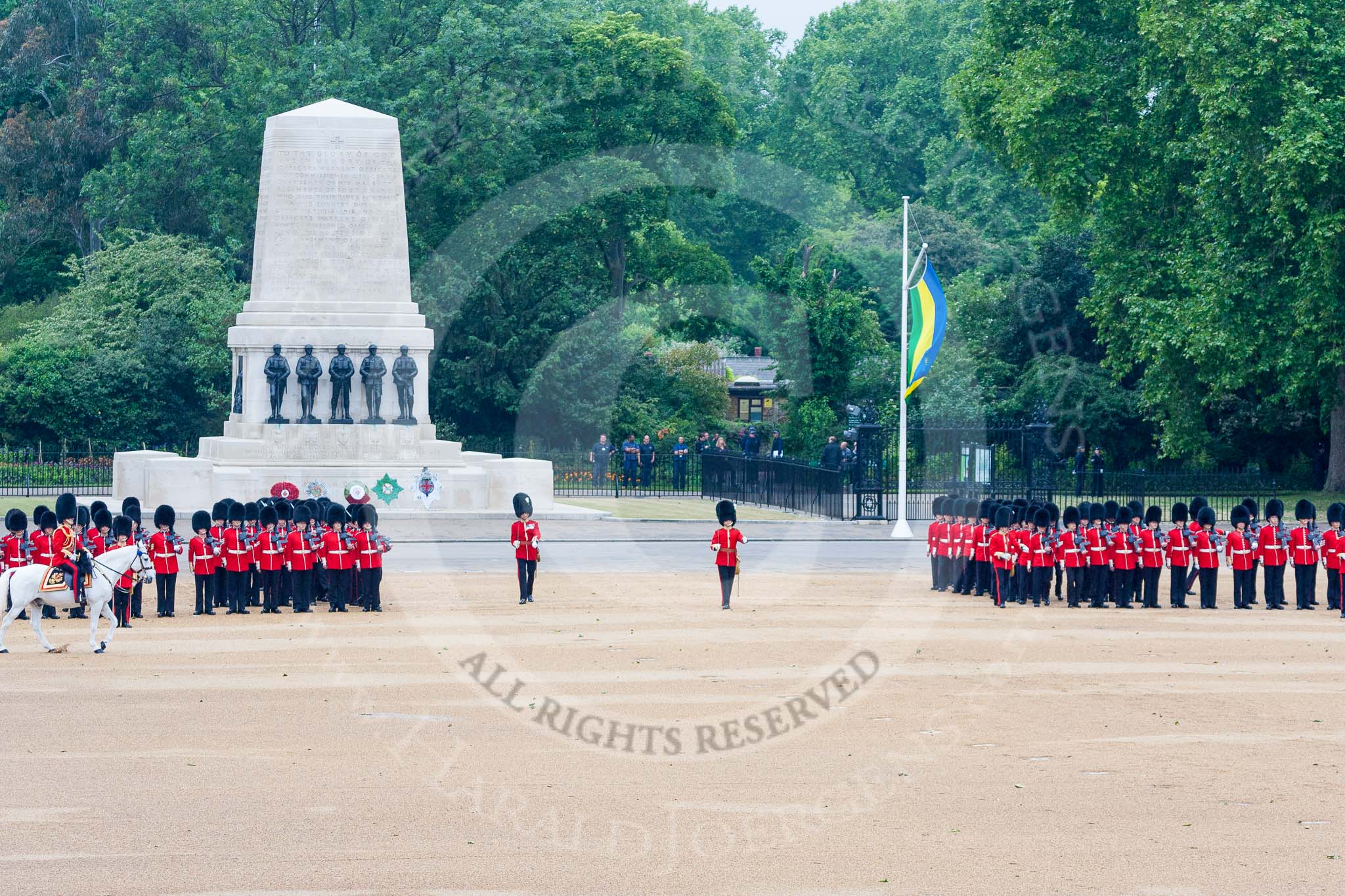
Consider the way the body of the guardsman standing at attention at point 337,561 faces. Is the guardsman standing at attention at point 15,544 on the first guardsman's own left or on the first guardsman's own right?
on the first guardsman's own right

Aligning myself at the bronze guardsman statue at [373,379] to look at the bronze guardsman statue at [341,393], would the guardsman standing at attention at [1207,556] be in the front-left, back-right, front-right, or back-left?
back-left

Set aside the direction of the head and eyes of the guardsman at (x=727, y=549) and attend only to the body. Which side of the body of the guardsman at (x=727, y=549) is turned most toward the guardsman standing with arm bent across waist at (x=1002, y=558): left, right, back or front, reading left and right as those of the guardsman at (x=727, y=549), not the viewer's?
left

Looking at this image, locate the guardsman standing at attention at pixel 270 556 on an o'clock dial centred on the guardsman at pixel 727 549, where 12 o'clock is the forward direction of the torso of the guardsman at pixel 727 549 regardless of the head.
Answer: the guardsman standing at attention at pixel 270 556 is roughly at 3 o'clock from the guardsman at pixel 727 549.

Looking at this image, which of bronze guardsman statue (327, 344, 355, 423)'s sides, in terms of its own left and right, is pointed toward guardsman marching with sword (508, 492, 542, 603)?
front

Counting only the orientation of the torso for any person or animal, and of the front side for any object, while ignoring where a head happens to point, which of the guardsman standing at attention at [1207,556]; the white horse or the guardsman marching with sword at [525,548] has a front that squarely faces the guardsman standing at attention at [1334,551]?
the white horse

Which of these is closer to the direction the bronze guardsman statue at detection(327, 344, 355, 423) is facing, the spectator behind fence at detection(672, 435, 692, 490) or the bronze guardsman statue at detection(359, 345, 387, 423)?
the bronze guardsman statue

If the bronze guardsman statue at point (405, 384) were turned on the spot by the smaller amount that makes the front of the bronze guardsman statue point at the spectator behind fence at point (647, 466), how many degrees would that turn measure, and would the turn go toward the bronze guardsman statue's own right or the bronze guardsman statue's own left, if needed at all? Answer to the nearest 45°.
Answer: approximately 135° to the bronze guardsman statue's own left

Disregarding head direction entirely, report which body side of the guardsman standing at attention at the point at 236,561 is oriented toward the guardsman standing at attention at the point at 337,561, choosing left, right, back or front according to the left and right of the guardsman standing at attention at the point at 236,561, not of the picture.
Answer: left

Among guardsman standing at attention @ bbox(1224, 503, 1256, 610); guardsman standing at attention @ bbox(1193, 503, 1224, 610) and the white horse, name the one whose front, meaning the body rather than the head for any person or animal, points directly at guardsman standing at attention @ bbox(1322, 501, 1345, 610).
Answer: the white horse

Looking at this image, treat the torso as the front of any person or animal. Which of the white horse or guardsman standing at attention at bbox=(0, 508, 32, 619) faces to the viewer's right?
the white horse
